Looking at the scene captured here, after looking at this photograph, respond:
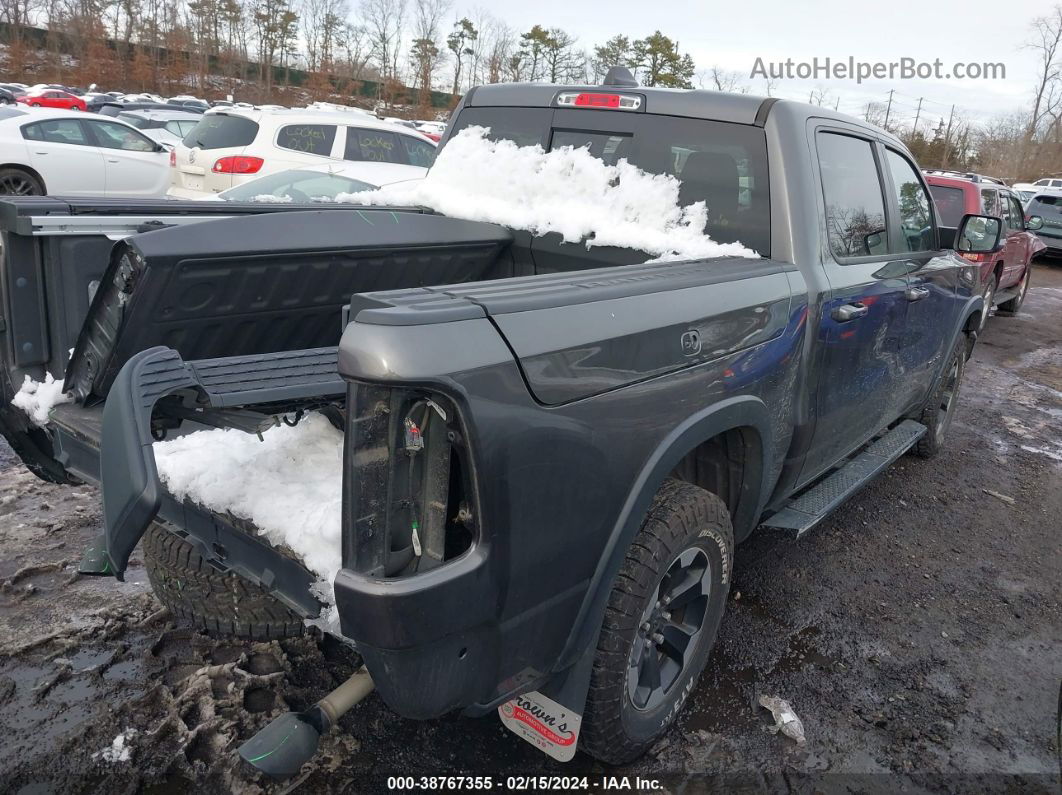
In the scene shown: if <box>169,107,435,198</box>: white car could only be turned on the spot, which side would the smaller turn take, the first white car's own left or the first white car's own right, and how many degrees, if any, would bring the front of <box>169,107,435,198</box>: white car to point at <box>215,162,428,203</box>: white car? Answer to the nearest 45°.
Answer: approximately 135° to the first white car's own right

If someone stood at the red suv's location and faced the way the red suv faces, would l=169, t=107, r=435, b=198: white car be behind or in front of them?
behind

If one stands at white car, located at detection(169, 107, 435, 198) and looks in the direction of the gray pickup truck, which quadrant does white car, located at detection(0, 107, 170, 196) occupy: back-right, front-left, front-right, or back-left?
back-right

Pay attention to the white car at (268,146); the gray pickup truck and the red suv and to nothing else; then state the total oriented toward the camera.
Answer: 0

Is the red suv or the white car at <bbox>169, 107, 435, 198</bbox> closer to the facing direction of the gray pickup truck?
the red suv

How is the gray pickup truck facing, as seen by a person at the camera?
facing away from the viewer and to the right of the viewer

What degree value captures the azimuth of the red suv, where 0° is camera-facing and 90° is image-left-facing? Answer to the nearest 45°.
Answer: approximately 225°

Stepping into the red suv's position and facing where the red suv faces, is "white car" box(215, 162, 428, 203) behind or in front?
behind

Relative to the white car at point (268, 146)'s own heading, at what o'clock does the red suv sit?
The red suv is roughly at 2 o'clock from the white car.

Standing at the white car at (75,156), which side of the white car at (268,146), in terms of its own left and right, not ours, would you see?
left

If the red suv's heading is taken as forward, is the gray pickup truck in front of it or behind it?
behind

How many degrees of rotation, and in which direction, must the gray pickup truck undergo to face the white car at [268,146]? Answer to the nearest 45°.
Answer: approximately 45° to its left

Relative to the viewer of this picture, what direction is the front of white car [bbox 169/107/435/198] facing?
facing away from the viewer and to the right of the viewer
